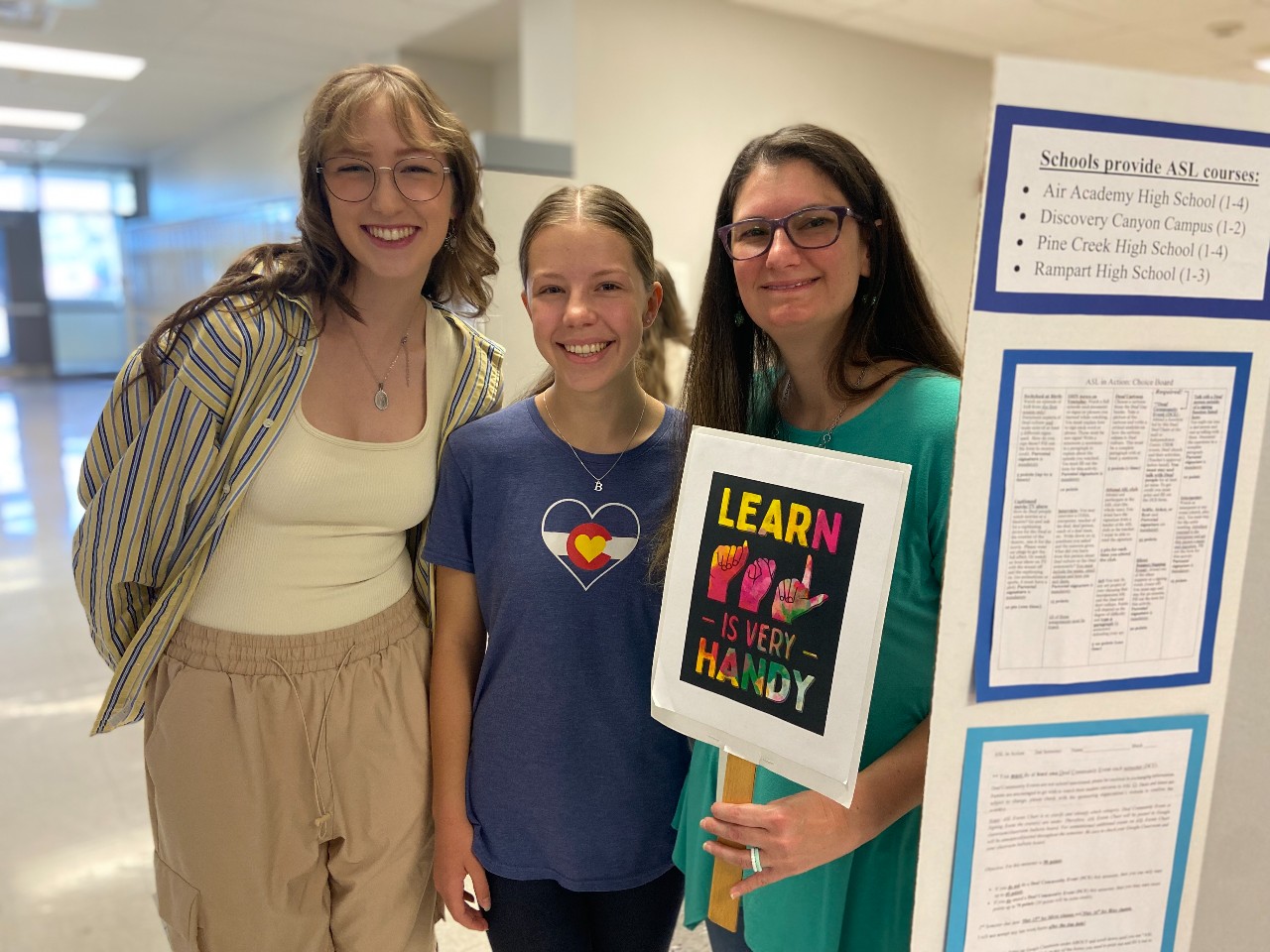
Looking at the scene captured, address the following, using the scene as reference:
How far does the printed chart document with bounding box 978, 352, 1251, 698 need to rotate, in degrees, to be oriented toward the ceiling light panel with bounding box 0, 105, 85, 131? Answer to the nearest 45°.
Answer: approximately 135° to its right

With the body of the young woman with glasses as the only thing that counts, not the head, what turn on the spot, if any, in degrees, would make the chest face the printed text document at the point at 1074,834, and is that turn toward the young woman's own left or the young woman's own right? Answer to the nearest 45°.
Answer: approximately 45° to the young woman's own left

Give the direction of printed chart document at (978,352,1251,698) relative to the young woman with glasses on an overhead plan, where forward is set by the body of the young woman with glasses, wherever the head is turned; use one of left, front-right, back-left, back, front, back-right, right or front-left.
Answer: front-left

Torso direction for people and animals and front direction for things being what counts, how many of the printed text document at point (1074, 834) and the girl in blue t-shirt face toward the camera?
2

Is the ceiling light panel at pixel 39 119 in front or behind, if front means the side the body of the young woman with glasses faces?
behind

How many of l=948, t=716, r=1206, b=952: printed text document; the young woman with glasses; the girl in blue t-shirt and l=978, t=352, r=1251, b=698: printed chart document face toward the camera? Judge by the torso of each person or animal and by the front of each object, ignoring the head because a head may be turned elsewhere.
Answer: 4

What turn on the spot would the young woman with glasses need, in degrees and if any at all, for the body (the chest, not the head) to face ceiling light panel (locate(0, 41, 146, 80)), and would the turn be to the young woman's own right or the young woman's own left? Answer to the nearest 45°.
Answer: approximately 180°

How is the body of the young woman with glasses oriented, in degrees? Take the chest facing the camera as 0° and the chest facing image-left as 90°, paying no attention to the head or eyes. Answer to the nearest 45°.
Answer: approximately 0°

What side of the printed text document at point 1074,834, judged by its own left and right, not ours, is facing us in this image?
front

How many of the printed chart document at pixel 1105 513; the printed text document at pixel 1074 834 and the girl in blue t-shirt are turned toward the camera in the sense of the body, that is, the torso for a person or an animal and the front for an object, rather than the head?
3

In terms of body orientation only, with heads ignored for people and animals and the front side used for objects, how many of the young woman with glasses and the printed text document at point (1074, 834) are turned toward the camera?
2

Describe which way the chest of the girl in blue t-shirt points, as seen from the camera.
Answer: toward the camera
